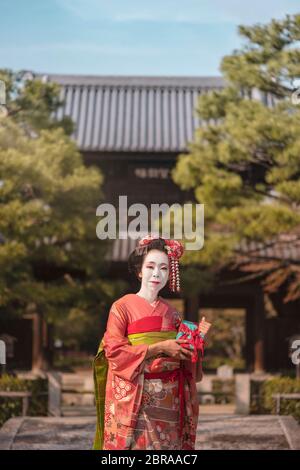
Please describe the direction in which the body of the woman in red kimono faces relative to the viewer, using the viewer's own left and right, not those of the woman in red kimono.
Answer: facing the viewer and to the right of the viewer
